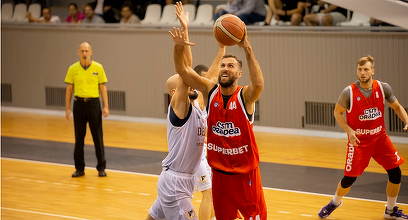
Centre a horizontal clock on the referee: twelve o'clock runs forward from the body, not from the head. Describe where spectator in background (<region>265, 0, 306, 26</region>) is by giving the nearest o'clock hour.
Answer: The spectator in background is roughly at 8 o'clock from the referee.

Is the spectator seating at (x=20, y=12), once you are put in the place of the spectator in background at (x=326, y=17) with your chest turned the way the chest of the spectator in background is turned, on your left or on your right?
on your right

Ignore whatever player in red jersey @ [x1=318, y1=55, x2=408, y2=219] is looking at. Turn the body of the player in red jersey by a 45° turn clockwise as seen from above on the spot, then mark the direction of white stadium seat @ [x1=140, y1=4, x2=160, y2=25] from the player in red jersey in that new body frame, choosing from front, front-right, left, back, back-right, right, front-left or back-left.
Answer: right

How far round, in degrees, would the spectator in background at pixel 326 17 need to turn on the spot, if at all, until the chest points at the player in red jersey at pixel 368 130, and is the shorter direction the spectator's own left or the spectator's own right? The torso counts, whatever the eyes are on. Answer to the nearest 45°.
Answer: approximately 45° to the spectator's own left

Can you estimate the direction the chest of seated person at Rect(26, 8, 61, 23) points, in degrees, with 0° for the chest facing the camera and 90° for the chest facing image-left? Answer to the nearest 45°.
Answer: approximately 0°

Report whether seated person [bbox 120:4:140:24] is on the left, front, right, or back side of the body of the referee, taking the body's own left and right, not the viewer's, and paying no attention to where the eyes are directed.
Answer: back

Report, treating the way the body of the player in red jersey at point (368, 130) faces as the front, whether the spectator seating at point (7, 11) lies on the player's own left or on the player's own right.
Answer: on the player's own right

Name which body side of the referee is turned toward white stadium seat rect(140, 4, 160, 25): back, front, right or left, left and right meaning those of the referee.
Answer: back

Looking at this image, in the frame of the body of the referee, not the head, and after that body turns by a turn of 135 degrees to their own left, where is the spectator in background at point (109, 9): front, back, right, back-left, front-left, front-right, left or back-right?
front-left

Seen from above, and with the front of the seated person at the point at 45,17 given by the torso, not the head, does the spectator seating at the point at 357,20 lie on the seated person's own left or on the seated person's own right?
on the seated person's own left

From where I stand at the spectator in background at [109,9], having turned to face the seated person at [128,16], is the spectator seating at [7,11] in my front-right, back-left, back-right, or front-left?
back-right

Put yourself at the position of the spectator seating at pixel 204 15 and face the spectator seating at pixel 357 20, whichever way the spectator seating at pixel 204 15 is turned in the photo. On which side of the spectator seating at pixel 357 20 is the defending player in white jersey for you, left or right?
right
